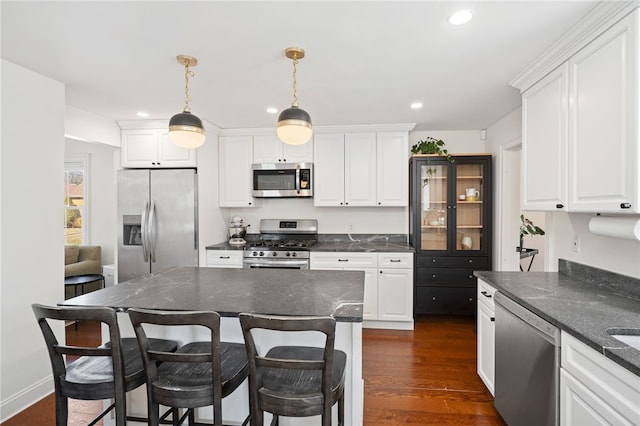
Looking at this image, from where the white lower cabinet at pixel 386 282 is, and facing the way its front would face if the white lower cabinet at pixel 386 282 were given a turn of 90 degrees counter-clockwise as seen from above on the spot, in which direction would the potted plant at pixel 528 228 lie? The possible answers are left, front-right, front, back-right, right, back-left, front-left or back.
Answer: front

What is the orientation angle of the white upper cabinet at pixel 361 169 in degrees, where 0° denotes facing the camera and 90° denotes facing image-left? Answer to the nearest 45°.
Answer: approximately 0°

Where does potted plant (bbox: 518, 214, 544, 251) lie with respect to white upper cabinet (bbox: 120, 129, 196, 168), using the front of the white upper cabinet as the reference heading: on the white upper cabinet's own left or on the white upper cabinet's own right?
on the white upper cabinet's own left

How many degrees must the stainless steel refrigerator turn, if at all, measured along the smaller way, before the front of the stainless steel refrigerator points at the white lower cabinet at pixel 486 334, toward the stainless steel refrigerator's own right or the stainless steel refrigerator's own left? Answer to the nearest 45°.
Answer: approximately 45° to the stainless steel refrigerator's own left

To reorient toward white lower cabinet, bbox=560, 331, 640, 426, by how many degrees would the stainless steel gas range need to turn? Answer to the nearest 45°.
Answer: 0° — it already faces it

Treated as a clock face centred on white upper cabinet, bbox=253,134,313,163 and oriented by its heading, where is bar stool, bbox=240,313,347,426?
The bar stool is roughly at 12 o'clock from the white upper cabinet.

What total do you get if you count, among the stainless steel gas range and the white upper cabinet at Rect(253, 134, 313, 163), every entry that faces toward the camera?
2
